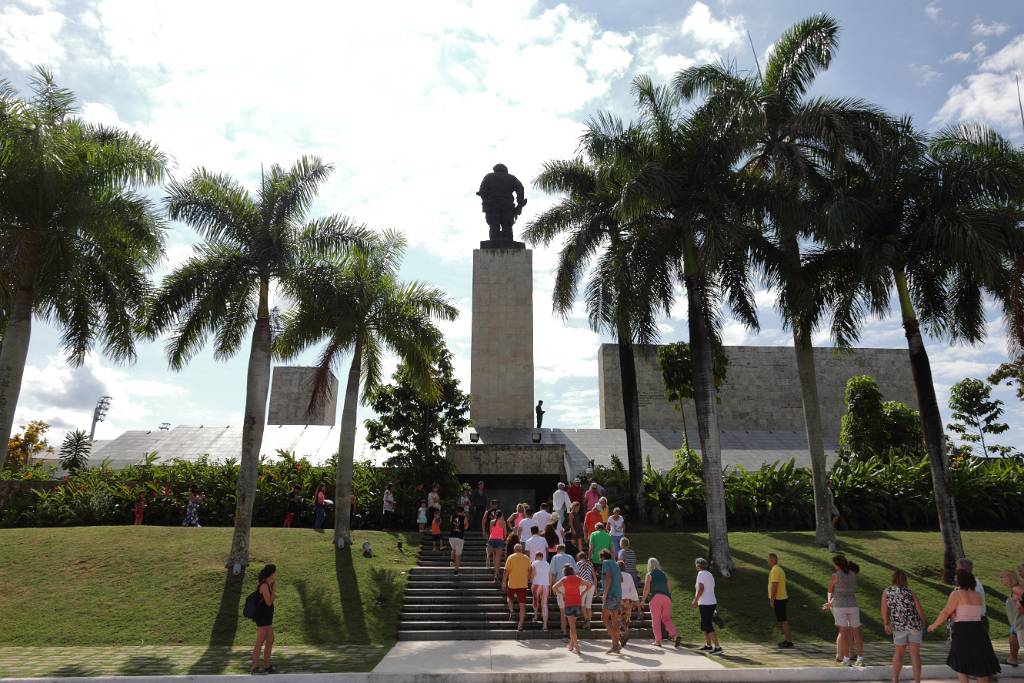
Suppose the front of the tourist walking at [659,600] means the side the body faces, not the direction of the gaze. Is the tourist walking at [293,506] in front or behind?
in front

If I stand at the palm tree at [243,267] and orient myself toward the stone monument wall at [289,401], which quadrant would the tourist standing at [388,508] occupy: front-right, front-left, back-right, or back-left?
front-right

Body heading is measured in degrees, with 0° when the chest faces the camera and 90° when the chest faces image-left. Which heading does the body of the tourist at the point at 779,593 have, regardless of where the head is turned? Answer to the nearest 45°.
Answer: approximately 90°

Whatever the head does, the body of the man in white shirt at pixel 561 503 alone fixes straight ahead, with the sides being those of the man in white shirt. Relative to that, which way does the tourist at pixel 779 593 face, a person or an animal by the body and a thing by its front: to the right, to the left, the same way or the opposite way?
to the left

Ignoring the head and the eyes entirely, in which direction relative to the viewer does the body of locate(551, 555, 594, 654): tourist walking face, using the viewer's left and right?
facing away from the viewer

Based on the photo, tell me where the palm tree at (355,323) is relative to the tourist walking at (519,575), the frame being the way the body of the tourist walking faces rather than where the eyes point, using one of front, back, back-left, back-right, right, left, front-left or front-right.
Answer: front-left

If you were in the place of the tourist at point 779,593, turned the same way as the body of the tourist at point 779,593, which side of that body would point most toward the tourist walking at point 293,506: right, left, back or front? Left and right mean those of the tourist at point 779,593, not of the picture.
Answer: front

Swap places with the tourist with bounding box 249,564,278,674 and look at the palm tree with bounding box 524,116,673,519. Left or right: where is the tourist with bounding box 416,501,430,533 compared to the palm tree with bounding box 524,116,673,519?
left

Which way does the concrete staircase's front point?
toward the camera

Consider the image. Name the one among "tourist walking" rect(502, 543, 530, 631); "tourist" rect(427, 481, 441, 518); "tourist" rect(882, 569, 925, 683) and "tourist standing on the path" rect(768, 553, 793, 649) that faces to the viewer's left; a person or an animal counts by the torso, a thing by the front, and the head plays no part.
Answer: "tourist standing on the path" rect(768, 553, 793, 649)

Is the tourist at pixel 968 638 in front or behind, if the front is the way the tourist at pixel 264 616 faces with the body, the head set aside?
in front

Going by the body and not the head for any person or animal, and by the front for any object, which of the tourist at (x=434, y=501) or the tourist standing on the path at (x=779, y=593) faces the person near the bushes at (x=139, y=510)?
the tourist standing on the path at (x=779, y=593)

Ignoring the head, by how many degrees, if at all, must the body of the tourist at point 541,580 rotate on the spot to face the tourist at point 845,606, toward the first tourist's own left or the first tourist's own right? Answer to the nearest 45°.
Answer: approximately 135° to the first tourist's own right

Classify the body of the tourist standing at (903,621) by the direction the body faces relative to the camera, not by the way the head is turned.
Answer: away from the camera

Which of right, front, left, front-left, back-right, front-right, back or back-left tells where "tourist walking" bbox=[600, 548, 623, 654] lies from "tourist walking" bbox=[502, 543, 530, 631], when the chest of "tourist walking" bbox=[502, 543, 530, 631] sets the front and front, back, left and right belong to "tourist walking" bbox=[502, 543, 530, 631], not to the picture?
back-right
